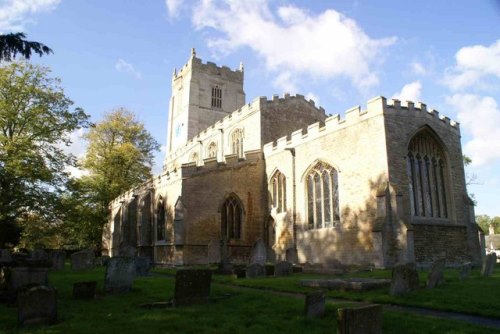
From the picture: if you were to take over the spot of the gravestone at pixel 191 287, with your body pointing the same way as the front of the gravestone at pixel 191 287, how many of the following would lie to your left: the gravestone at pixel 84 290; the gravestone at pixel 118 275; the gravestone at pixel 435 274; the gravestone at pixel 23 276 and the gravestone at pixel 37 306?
1

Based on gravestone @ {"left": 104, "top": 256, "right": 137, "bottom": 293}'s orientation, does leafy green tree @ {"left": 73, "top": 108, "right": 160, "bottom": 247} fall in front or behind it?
behind

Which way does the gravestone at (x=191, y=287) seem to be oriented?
toward the camera

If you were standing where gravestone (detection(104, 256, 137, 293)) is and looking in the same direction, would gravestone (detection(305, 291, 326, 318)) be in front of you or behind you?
in front

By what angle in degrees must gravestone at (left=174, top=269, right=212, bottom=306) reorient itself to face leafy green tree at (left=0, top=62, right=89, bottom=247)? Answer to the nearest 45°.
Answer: approximately 135° to its right

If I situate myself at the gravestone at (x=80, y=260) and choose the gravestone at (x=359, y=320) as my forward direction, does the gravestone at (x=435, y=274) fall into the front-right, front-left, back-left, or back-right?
front-left

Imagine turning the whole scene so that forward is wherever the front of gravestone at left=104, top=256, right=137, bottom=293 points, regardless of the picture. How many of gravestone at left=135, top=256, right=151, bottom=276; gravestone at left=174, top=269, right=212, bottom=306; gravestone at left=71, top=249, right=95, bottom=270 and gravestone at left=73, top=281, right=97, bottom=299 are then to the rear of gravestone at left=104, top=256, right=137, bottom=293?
2

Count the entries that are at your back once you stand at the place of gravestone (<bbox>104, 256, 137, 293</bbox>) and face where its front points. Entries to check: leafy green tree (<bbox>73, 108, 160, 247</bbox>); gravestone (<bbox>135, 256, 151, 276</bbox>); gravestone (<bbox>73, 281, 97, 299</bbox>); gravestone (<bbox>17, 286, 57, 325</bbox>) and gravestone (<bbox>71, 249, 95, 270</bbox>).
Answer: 3

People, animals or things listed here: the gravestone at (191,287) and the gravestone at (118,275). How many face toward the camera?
2

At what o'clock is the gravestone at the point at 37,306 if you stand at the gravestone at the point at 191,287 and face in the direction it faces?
the gravestone at the point at 37,306 is roughly at 2 o'clock from the gravestone at the point at 191,287.

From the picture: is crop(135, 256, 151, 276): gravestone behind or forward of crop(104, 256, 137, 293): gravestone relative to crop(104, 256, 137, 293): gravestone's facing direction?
behind

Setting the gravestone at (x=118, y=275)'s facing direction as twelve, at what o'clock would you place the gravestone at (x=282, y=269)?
the gravestone at (x=282, y=269) is roughly at 8 o'clock from the gravestone at (x=118, y=275).

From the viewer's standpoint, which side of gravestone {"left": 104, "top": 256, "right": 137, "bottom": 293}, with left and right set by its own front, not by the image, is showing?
front

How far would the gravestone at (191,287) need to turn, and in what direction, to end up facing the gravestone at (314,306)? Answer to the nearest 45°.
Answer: approximately 45° to its left

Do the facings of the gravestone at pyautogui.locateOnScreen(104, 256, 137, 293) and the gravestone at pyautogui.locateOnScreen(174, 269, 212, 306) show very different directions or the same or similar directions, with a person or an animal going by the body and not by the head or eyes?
same or similar directions
